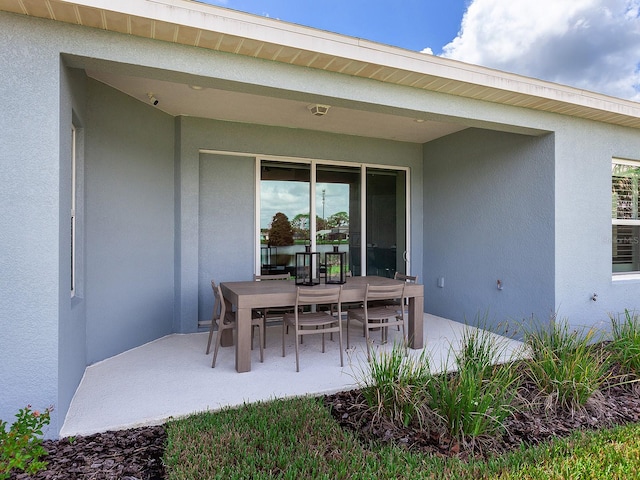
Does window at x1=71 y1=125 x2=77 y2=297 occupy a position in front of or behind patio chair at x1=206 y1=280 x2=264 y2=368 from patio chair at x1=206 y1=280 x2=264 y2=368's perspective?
behind

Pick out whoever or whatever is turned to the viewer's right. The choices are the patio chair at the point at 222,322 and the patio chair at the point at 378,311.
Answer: the patio chair at the point at 222,322

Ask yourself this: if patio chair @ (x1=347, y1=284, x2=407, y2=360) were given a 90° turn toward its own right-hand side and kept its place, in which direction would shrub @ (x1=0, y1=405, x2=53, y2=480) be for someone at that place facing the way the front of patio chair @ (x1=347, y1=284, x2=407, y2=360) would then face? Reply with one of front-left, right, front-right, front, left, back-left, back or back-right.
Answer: back

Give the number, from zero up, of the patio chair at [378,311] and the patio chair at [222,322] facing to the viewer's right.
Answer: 1

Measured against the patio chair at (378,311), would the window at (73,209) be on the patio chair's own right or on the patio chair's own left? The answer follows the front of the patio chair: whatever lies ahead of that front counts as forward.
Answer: on the patio chair's own left

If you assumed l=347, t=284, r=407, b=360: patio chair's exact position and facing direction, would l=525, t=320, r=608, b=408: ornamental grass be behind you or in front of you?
behind

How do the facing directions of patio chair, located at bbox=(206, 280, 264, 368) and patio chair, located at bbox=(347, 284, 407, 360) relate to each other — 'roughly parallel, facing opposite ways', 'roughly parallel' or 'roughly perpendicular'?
roughly perpendicular

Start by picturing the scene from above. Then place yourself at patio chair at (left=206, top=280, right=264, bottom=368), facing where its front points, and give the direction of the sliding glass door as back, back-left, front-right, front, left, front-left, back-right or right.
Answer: front-left

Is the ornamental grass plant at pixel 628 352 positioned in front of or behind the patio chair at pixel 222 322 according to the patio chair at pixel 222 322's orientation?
in front

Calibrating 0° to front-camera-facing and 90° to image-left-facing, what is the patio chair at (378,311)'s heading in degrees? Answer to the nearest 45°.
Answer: approximately 135°

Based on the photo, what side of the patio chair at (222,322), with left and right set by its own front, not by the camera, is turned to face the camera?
right
